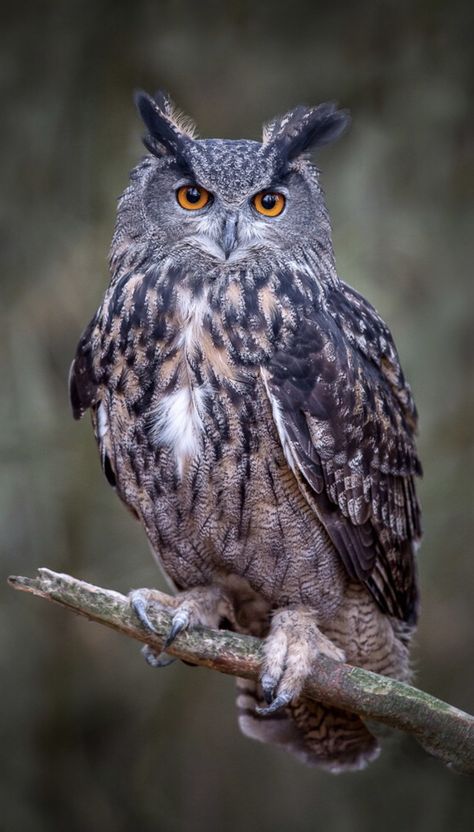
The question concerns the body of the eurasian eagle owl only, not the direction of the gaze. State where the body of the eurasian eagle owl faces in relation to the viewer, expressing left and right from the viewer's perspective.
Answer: facing the viewer and to the left of the viewer
